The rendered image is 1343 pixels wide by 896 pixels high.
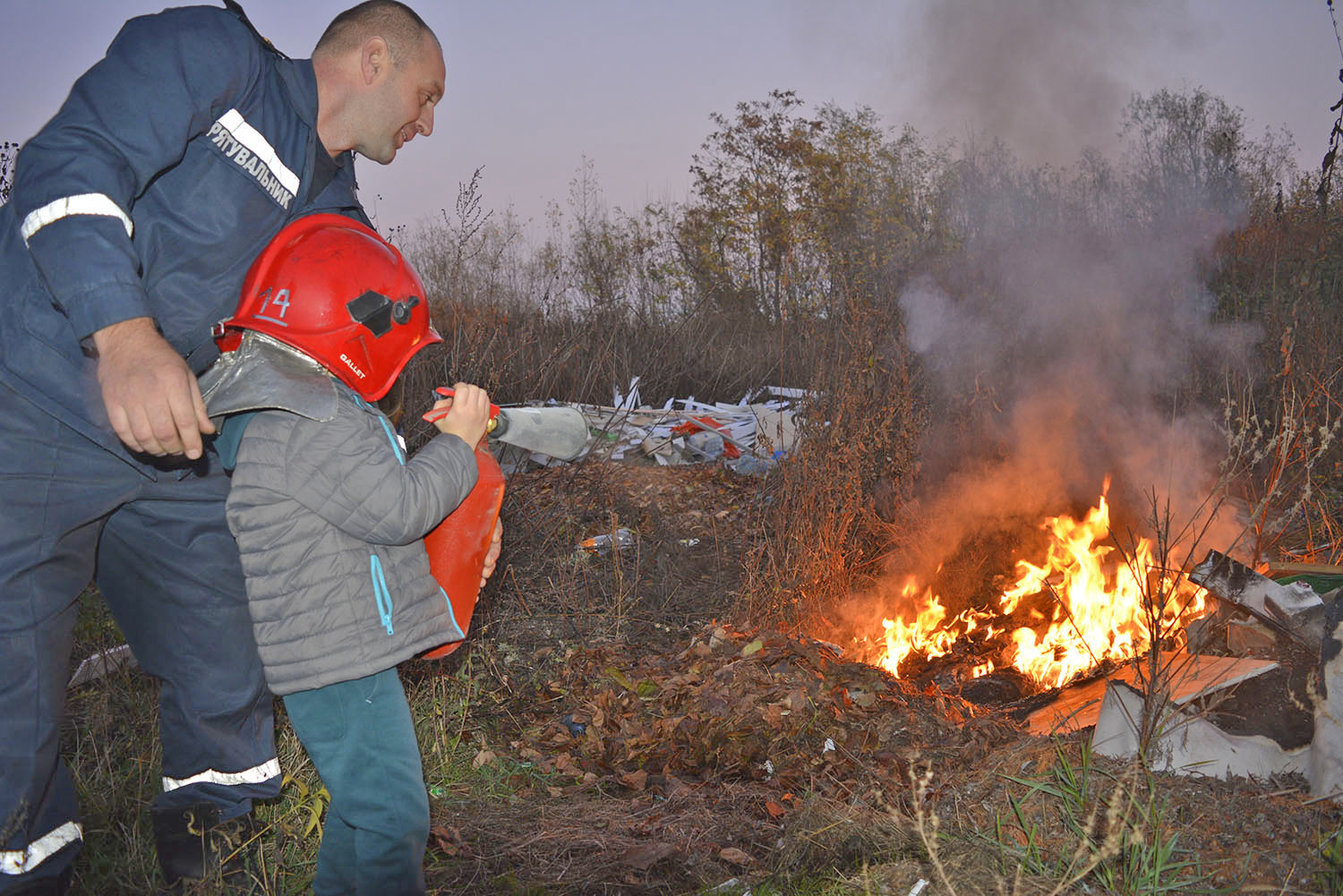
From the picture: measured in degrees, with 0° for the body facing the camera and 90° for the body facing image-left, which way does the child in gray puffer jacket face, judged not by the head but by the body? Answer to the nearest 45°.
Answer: approximately 270°

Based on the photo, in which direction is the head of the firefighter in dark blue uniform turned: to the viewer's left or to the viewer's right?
to the viewer's right

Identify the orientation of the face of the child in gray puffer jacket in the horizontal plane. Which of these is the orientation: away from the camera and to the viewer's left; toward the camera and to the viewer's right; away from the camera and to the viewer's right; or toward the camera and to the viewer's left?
away from the camera and to the viewer's right

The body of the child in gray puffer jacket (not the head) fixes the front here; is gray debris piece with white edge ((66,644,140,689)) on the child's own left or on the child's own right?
on the child's own left

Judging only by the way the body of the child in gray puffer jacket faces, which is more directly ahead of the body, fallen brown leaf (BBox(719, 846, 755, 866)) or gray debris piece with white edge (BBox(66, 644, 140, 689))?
the fallen brown leaf
